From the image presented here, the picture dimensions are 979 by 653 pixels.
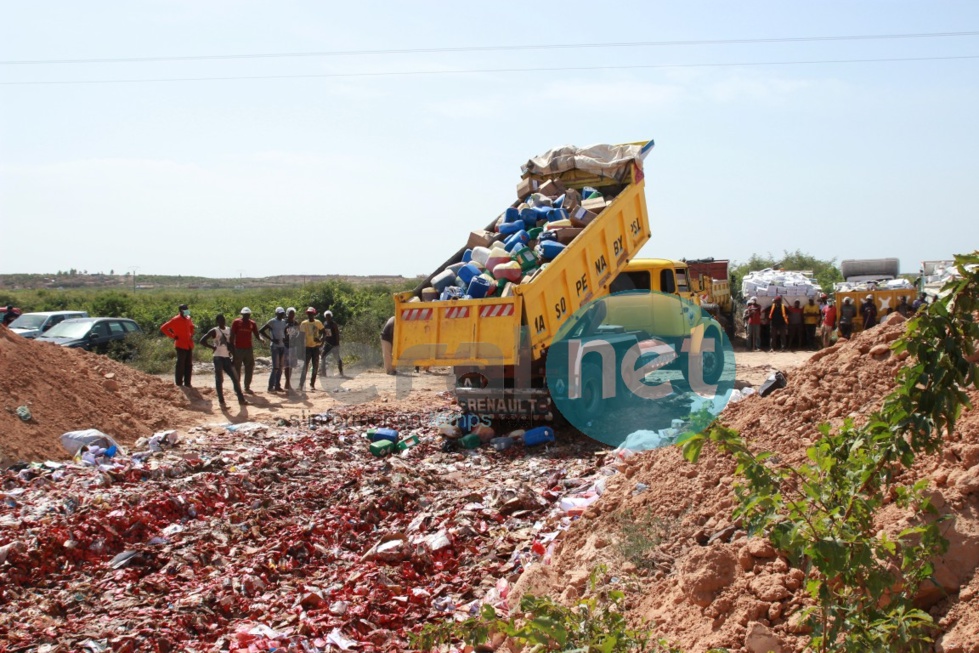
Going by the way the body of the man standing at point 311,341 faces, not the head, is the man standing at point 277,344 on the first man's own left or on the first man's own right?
on the first man's own right

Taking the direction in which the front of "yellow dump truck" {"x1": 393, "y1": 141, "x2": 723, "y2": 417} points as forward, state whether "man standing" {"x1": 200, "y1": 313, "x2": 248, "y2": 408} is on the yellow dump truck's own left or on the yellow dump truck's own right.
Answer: on the yellow dump truck's own left

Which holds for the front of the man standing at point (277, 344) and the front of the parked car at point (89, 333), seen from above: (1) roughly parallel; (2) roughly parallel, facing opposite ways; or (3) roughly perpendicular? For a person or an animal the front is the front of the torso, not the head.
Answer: roughly perpendicular

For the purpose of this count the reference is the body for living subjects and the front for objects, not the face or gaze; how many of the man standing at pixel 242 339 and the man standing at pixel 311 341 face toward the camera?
2

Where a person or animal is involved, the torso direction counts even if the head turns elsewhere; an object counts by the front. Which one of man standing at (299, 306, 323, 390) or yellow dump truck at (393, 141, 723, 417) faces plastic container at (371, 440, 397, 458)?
the man standing

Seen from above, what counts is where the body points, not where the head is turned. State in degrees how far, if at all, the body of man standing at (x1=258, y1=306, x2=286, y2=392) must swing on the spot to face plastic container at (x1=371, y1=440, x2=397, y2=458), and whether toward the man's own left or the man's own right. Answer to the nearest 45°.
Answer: approximately 45° to the man's own right

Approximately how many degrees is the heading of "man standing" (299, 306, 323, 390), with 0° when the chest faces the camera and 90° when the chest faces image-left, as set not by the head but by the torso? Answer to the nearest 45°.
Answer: approximately 0°

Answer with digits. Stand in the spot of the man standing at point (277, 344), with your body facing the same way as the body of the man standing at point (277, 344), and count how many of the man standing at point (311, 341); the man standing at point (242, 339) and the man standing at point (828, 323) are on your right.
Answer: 1

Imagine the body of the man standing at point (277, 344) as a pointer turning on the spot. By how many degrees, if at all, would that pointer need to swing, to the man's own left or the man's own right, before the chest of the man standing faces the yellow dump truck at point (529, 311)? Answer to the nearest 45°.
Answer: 0° — they already face it

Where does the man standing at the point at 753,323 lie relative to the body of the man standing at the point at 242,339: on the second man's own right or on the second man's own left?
on the second man's own left

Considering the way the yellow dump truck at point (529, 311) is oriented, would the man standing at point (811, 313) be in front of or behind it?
in front

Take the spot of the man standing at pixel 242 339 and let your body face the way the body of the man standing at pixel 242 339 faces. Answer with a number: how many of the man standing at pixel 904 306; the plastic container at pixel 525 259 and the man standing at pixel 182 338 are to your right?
1
